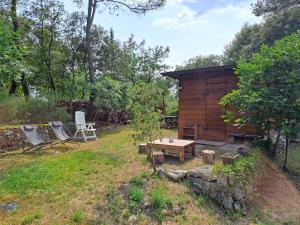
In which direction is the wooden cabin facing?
toward the camera

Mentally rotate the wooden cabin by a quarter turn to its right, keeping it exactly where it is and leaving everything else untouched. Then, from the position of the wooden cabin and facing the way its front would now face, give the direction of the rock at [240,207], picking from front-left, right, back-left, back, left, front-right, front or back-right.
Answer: left

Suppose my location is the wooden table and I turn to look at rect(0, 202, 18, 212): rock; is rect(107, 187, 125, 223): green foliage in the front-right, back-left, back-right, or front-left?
front-left

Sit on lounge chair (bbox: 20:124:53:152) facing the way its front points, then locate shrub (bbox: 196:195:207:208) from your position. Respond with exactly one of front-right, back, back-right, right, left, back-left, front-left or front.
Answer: front

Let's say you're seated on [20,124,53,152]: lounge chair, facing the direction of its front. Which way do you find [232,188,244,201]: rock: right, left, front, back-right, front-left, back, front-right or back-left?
front

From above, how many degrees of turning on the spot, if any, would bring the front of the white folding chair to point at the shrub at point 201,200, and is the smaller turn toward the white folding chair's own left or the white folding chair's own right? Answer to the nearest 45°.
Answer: approximately 45° to the white folding chair's own right

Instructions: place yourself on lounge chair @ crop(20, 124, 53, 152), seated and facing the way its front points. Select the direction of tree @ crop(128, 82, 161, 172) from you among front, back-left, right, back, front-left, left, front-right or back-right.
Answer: front

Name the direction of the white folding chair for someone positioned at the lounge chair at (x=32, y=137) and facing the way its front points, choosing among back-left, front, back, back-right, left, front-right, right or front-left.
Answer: left

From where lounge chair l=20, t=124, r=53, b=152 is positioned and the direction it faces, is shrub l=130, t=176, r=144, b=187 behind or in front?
in front

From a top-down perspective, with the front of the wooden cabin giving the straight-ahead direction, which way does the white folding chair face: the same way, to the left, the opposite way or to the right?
to the left

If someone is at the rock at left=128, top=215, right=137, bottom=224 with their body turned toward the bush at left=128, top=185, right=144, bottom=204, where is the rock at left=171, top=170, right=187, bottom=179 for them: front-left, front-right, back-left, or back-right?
front-right

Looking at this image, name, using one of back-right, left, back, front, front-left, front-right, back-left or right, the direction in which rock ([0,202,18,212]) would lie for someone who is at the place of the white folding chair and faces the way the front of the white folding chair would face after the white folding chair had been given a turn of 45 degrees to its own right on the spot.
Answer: front

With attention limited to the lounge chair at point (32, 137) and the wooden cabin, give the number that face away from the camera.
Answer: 0

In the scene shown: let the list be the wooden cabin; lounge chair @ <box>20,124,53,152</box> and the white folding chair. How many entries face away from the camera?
0

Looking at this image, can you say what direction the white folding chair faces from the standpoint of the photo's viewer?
facing the viewer and to the right of the viewer

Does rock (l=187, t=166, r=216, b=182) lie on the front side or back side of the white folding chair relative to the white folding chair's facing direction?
on the front side

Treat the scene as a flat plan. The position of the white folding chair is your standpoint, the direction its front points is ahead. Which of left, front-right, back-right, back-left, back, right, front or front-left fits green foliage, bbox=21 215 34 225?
front-right
